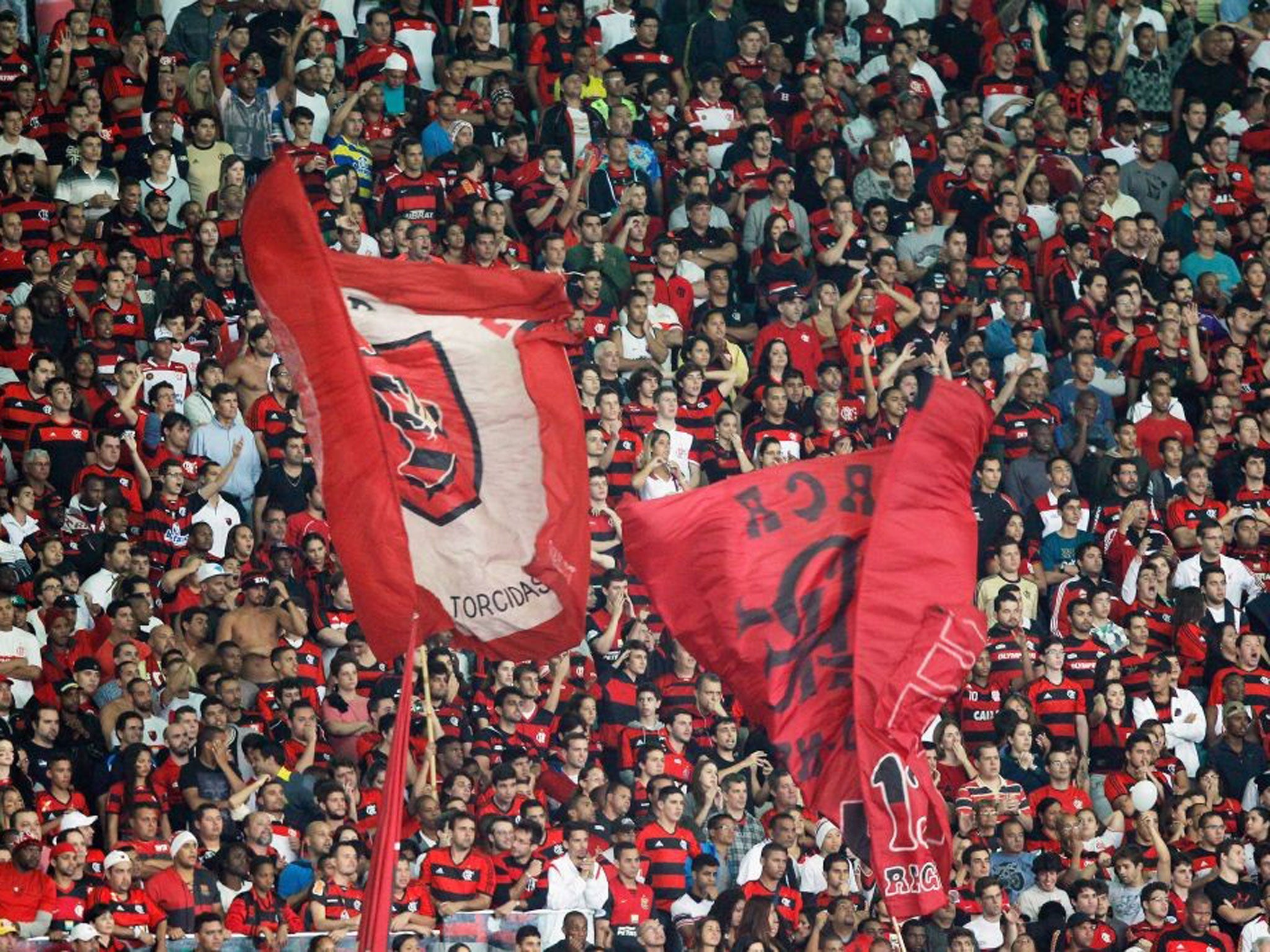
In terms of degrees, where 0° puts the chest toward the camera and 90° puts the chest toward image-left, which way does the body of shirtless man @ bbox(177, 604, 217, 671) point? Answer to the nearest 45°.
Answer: approximately 315°

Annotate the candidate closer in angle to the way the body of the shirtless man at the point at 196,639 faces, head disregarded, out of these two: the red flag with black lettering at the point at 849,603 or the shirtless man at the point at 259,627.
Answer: the red flag with black lettering

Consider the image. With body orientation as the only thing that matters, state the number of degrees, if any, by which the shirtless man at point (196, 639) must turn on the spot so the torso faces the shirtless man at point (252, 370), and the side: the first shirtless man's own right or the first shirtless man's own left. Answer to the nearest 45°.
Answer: approximately 135° to the first shirtless man's own left

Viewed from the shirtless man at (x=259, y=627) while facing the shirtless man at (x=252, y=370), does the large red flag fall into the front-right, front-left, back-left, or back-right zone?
back-right

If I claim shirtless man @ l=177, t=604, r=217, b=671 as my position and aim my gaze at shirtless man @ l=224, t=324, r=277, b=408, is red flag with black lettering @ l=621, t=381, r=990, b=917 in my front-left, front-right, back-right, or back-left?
back-right

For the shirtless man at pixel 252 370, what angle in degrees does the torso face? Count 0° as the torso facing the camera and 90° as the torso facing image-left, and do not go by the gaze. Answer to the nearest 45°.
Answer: approximately 315°

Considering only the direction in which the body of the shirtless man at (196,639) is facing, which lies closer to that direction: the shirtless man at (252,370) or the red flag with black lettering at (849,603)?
the red flag with black lettering
